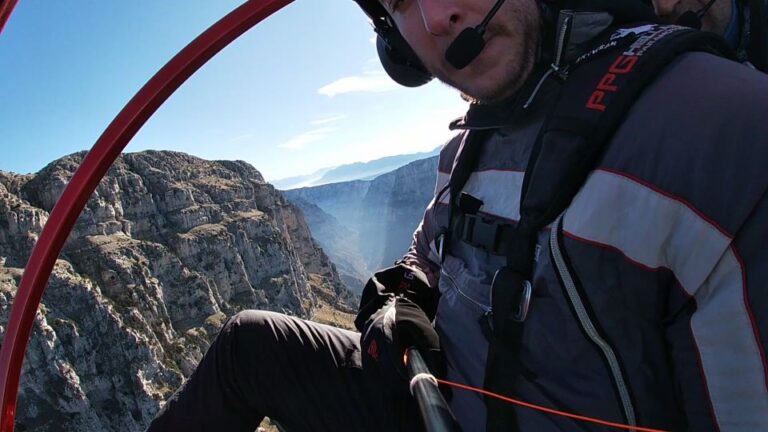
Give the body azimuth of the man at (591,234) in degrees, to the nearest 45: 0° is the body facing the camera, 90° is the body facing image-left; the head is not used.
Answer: approximately 45°

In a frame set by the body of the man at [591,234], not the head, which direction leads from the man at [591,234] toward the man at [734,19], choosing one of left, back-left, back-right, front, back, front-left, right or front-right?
back
